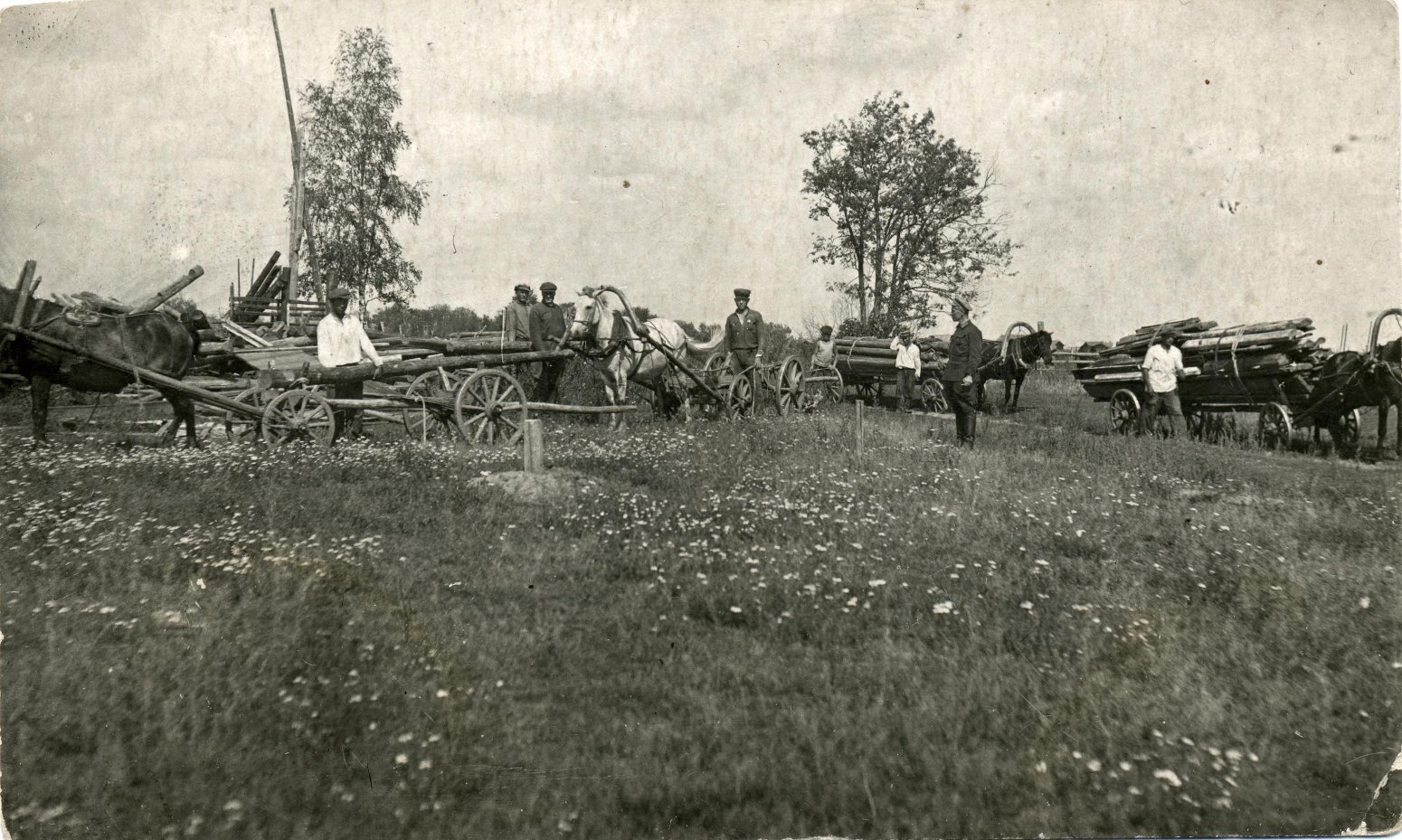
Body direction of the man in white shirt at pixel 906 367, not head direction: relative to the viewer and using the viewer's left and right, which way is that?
facing the viewer

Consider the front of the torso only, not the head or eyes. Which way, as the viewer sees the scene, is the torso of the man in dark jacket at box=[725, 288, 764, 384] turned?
toward the camera

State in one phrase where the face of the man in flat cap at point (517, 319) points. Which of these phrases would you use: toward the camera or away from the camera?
toward the camera

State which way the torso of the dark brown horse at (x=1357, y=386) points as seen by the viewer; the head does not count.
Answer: to the viewer's right

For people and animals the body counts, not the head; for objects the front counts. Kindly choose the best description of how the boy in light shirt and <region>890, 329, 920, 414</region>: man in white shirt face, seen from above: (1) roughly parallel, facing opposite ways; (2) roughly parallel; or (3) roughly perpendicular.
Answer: roughly parallel

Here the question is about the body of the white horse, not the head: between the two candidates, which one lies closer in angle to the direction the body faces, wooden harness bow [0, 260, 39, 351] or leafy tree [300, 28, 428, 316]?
the wooden harness bow

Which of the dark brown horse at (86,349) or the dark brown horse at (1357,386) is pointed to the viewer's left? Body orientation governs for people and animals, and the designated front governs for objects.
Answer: the dark brown horse at (86,349)

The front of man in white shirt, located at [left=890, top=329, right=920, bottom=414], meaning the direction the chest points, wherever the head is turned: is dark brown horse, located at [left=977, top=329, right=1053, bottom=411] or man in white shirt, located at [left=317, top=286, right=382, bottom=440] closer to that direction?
the man in white shirt

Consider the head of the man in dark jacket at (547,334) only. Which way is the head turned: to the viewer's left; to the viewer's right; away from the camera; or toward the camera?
toward the camera

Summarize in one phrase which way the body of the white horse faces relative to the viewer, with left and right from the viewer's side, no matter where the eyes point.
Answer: facing the viewer and to the left of the viewer

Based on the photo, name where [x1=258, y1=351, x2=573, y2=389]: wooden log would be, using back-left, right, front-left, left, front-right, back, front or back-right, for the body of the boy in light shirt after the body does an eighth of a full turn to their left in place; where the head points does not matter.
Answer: right

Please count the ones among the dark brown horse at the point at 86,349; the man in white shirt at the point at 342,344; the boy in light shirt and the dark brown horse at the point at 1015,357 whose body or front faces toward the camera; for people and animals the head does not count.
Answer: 2

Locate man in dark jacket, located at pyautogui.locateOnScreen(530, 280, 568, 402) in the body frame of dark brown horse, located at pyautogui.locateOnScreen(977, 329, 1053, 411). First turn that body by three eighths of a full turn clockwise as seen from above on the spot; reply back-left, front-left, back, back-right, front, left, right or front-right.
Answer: front

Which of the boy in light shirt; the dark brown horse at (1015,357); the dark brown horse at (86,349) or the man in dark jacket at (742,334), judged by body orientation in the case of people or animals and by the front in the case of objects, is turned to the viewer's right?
the dark brown horse at (1015,357)

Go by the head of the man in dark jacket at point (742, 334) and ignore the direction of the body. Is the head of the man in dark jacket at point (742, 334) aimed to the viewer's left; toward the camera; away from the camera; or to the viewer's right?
toward the camera

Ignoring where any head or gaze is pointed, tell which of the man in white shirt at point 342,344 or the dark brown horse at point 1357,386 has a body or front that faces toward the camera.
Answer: the man in white shirt

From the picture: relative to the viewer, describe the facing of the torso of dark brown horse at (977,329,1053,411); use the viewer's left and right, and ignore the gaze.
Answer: facing to the right of the viewer
